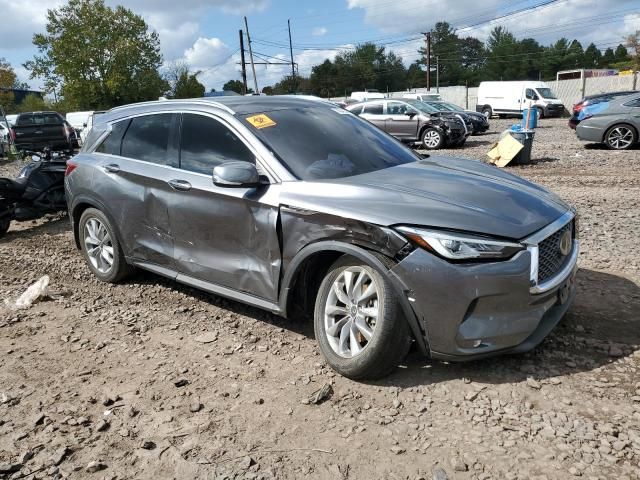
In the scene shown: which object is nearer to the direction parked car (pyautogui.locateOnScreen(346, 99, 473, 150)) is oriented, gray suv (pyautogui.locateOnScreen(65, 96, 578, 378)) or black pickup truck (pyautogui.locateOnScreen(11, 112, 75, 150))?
the gray suv

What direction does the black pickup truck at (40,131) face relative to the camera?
away from the camera

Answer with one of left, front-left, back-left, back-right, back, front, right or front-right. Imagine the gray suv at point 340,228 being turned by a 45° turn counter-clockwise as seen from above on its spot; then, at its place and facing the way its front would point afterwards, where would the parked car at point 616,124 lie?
front-left

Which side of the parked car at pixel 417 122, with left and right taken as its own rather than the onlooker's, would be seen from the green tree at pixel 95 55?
back

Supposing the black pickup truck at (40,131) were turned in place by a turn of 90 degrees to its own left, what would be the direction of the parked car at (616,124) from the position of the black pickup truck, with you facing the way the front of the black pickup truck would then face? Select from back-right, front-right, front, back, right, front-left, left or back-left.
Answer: back-left

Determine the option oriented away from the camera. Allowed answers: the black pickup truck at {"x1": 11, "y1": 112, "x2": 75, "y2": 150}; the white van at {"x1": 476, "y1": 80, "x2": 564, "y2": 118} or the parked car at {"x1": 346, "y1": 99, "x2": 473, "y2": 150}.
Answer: the black pickup truck

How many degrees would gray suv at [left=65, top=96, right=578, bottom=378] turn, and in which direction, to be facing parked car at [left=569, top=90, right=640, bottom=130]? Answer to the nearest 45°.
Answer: approximately 90° to its left

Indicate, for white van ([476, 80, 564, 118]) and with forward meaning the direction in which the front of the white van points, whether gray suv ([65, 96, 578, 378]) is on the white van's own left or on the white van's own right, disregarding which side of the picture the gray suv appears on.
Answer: on the white van's own right

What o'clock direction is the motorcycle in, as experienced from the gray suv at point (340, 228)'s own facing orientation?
The motorcycle is roughly at 6 o'clock from the gray suv.

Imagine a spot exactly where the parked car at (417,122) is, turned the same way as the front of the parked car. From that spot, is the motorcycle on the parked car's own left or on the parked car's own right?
on the parked car's own right
